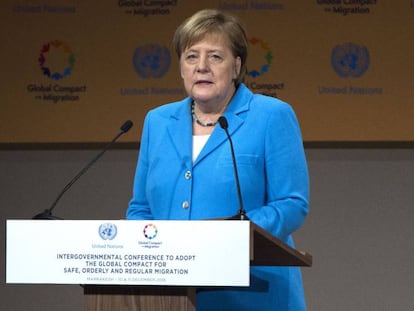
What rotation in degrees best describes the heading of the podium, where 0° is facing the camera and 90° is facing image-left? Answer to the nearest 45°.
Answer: approximately 45°

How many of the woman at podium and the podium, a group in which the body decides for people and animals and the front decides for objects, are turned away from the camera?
0

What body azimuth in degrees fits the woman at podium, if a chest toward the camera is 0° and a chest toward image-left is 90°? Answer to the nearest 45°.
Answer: approximately 45°

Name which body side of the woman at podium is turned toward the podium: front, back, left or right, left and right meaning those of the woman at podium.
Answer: front

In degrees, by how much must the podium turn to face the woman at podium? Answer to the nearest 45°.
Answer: approximately 180°
